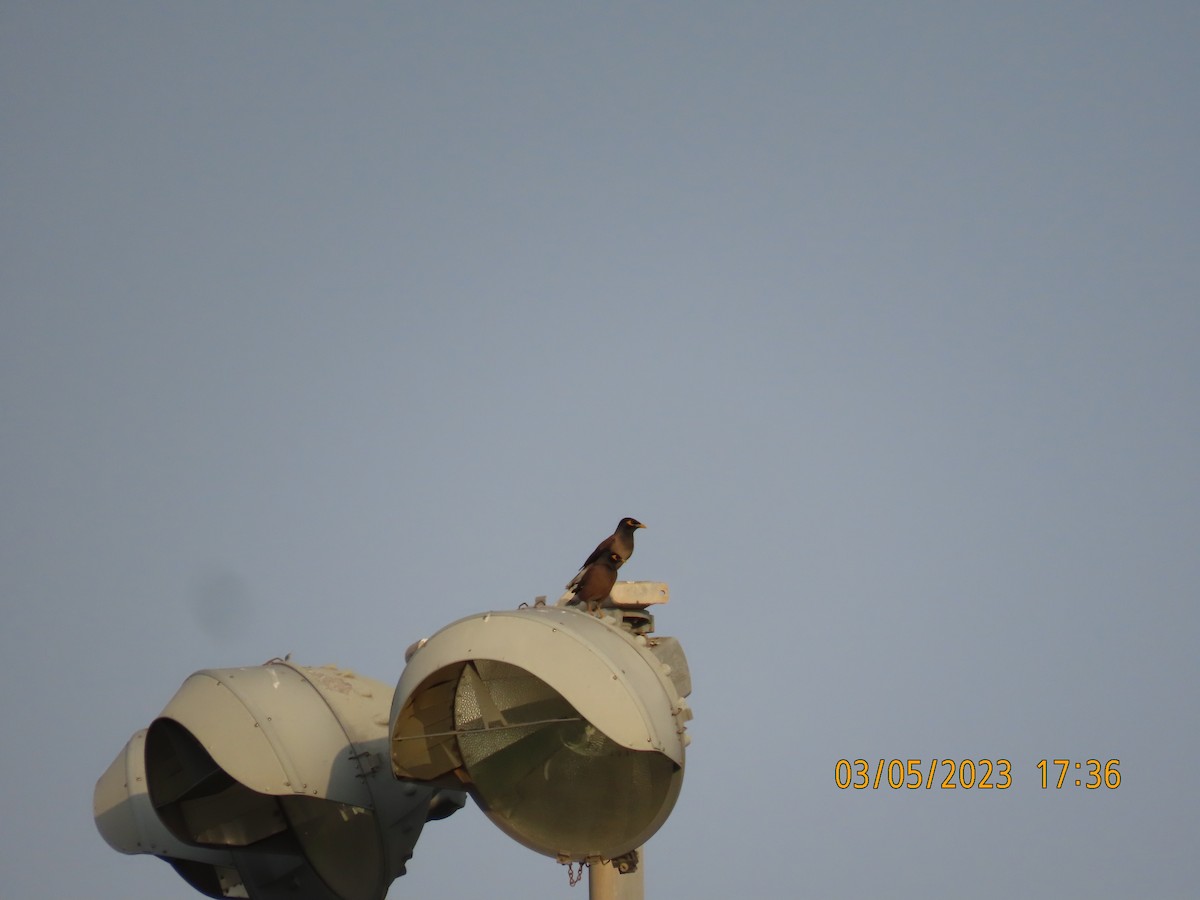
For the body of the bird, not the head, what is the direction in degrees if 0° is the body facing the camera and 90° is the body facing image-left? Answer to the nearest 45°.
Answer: approximately 270°
